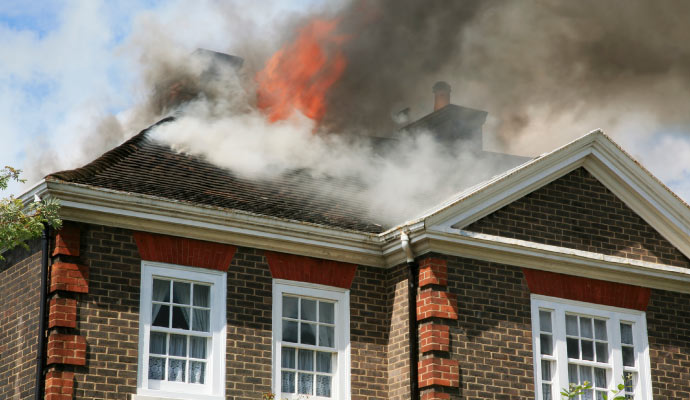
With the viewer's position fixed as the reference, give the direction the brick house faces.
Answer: facing the viewer and to the right of the viewer
